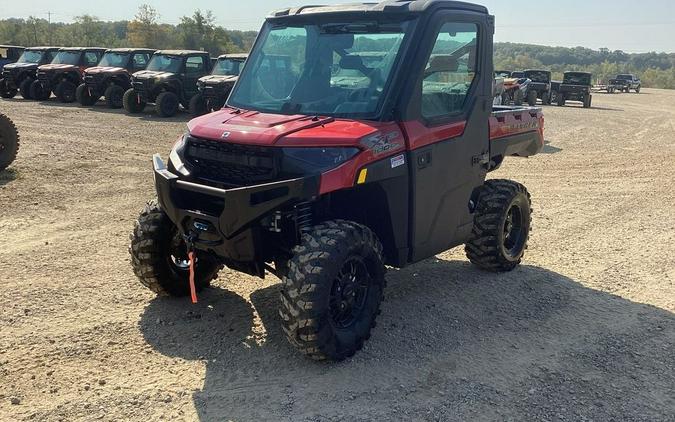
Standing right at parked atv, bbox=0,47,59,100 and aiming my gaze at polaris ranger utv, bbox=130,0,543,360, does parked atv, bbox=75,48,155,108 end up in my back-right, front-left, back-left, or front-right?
front-left

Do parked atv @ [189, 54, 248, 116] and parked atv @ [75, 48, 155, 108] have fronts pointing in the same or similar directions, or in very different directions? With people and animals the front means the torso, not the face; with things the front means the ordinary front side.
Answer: same or similar directions

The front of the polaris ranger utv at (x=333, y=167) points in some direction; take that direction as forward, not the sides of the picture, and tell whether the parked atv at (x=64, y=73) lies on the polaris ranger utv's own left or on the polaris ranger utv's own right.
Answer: on the polaris ranger utv's own right

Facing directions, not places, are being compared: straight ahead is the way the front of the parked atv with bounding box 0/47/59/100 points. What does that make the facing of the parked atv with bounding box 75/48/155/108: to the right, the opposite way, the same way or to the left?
the same way

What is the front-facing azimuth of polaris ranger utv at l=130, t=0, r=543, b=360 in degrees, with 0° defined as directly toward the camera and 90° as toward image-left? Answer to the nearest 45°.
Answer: approximately 45°

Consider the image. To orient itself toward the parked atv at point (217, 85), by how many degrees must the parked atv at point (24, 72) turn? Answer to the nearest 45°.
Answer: approximately 90° to its left

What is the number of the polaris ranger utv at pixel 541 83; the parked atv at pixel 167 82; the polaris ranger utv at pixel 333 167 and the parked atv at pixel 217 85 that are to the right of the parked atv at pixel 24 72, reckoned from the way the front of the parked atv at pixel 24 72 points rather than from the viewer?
0

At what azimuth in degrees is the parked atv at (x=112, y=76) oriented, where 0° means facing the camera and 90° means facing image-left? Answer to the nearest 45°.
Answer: approximately 45°

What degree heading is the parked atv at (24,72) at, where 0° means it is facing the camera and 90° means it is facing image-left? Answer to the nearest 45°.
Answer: approximately 45°

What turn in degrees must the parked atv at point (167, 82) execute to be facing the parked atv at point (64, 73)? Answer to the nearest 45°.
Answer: approximately 90° to its right

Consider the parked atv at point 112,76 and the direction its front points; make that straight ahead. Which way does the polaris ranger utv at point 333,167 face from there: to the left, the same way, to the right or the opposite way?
the same way

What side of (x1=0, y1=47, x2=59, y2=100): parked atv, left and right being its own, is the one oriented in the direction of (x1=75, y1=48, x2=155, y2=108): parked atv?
left

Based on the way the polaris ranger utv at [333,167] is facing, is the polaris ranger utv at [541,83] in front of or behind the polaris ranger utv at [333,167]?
behind

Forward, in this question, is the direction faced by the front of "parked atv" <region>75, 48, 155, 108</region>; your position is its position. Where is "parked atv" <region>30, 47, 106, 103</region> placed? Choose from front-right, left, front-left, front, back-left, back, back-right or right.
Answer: right

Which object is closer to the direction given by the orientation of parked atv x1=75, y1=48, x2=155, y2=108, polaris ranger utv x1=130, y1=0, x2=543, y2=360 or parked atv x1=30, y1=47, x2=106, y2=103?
the polaris ranger utv

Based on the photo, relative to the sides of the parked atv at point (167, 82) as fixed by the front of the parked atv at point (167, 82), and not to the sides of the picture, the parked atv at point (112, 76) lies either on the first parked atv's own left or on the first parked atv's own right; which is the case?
on the first parked atv's own right

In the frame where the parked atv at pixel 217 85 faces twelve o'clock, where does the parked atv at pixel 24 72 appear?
the parked atv at pixel 24 72 is roughly at 3 o'clock from the parked atv at pixel 217 85.

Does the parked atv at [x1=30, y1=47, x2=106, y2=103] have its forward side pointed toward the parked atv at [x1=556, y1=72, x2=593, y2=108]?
no
